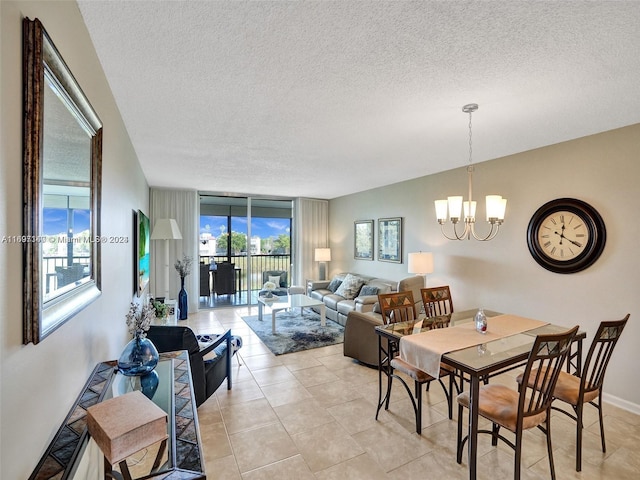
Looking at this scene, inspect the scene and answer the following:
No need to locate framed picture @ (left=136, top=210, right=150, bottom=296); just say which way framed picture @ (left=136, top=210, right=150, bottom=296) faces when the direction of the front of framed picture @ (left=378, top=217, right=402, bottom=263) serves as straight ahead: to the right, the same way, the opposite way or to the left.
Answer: the opposite way

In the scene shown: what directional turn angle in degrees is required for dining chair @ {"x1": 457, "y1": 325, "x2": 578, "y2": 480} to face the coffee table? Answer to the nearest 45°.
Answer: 0° — it already faces it

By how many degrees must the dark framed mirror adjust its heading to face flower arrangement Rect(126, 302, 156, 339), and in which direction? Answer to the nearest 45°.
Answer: approximately 45° to its left

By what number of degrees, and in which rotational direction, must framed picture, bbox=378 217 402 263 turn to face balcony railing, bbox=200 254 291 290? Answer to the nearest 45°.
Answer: approximately 45° to its right

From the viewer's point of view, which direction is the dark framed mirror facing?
to the viewer's right

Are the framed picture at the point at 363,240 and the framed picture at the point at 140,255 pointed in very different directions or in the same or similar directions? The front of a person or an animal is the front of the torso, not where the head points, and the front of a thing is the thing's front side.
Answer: very different directions

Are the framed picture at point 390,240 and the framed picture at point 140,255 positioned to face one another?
yes

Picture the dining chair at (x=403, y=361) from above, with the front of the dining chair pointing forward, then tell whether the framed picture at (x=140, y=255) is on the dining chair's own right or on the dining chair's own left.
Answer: on the dining chair's own right

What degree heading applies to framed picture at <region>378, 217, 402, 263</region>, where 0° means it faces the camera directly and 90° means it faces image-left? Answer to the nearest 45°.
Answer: approximately 45°

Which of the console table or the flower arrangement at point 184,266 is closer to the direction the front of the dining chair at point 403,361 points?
the console table

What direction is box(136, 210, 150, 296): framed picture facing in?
to the viewer's right

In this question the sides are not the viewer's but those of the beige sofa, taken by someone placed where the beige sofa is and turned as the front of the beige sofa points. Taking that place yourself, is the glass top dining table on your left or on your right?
on your left
